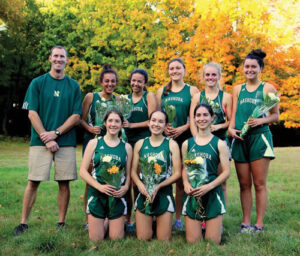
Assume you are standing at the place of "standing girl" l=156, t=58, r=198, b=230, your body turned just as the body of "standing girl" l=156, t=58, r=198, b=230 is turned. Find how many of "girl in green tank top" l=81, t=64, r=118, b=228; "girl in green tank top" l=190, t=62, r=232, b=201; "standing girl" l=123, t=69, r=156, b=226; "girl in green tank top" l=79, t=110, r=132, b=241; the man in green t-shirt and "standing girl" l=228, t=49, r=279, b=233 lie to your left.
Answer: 2

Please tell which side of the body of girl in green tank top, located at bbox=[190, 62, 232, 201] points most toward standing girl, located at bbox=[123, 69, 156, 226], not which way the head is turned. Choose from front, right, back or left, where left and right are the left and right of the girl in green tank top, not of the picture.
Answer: right

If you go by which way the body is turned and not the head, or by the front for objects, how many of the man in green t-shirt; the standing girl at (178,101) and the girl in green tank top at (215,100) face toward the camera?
3

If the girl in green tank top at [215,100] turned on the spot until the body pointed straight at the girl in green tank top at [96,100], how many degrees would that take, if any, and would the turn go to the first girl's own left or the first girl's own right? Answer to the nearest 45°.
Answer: approximately 90° to the first girl's own right

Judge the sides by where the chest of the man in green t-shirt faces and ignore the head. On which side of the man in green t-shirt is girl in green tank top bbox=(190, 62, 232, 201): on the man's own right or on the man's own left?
on the man's own left

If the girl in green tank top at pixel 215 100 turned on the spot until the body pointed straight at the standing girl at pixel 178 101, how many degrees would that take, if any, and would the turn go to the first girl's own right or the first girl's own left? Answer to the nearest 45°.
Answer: approximately 90° to the first girl's own right

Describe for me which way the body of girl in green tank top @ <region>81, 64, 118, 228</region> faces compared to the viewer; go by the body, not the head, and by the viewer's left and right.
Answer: facing the viewer and to the right of the viewer

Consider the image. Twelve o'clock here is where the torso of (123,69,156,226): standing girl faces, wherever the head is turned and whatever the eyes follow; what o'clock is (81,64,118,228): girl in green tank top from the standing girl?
The girl in green tank top is roughly at 2 o'clock from the standing girl.

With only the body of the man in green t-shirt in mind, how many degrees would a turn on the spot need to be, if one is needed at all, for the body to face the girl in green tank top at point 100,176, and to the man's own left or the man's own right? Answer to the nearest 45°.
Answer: approximately 45° to the man's own left

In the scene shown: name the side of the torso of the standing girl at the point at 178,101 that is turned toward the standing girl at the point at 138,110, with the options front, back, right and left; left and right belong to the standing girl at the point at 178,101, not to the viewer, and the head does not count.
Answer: right
